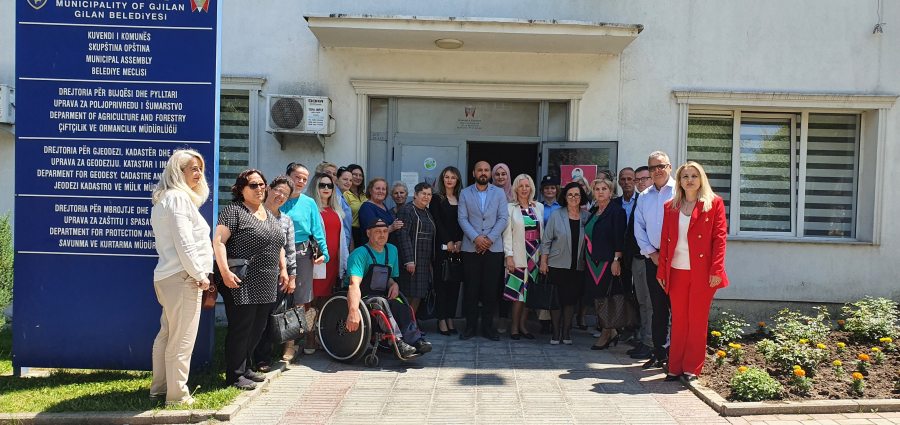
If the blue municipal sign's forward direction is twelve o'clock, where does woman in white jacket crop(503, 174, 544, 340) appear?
The woman in white jacket is roughly at 9 o'clock from the blue municipal sign.

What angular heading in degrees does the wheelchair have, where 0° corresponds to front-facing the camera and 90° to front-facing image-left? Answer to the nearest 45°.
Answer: approximately 315°

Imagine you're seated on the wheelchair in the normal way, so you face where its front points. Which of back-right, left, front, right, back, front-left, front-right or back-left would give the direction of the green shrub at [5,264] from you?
back-right

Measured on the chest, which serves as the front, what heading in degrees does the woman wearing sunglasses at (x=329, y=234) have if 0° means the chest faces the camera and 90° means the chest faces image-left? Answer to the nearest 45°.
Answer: approximately 0°

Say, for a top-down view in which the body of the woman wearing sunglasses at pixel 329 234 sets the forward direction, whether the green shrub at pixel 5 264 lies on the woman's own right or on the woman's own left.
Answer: on the woman's own right

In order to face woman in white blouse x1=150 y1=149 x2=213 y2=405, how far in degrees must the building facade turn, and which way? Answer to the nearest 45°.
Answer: approximately 45° to its right

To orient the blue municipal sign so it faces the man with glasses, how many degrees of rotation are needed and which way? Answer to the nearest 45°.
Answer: approximately 90° to its left

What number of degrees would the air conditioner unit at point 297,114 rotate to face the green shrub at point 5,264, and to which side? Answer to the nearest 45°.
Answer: approximately 45° to its right

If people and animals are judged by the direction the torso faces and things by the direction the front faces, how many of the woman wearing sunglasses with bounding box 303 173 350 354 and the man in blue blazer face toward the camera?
2
